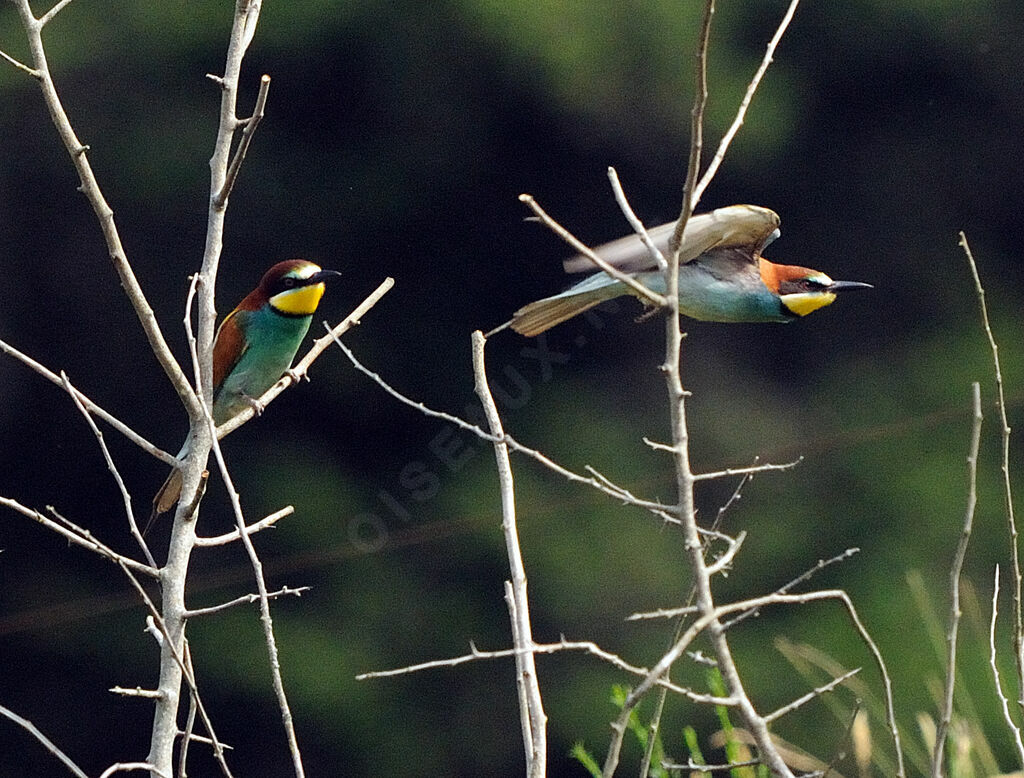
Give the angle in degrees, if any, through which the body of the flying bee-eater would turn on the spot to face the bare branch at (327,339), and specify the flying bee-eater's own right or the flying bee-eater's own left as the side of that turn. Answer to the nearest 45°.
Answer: approximately 135° to the flying bee-eater's own right

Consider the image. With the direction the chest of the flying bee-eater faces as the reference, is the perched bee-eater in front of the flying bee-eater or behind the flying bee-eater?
behind

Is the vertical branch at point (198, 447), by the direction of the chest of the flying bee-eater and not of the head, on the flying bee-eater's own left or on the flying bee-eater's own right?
on the flying bee-eater's own right

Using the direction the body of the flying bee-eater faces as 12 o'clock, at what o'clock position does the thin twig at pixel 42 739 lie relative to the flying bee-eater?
The thin twig is roughly at 6 o'clock from the flying bee-eater.

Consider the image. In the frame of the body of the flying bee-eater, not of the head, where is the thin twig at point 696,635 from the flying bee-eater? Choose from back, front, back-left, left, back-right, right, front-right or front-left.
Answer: right

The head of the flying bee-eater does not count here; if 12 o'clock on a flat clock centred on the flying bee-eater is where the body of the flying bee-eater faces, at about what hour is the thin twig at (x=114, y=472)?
The thin twig is roughly at 6 o'clock from the flying bee-eater.

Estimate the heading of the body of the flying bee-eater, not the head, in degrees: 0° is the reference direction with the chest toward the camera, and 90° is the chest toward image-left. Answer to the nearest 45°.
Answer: approximately 270°

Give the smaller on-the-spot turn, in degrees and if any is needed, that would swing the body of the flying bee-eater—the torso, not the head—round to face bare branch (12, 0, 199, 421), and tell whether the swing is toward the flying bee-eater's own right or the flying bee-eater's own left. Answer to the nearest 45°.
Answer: approximately 135° to the flying bee-eater's own right
